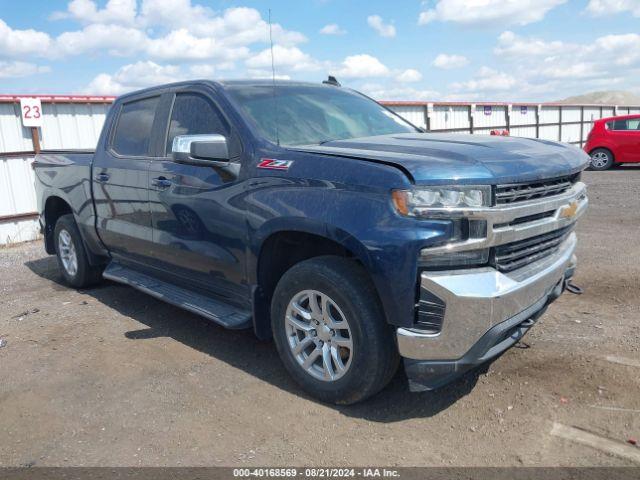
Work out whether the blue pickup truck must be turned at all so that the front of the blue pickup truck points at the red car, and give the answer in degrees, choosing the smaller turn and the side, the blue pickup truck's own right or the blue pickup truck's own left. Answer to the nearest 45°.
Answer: approximately 90° to the blue pickup truck's own left

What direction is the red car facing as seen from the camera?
to the viewer's right

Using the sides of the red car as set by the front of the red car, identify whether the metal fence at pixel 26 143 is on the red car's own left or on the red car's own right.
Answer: on the red car's own right

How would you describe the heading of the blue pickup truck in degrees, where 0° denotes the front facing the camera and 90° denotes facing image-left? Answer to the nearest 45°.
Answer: approximately 315°

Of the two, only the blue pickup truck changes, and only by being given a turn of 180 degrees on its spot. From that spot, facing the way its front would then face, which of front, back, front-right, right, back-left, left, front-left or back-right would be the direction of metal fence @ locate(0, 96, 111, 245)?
front
